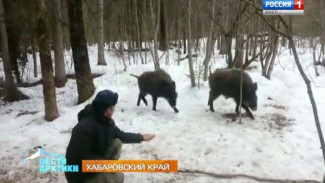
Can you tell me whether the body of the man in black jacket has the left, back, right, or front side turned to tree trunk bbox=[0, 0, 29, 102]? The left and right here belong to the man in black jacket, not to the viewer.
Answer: left

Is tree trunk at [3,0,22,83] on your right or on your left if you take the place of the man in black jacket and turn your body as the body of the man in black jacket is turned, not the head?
on your left

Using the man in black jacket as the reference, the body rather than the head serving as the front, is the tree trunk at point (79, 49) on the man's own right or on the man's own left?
on the man's own left

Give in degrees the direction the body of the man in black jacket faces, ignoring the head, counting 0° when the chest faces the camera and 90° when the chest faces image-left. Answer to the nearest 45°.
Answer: approximately 270°

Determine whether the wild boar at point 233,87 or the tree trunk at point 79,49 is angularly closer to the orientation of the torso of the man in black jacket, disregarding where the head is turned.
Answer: the wild boar

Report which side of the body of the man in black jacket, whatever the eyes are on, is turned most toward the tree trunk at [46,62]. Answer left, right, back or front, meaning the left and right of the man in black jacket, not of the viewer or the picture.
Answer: left

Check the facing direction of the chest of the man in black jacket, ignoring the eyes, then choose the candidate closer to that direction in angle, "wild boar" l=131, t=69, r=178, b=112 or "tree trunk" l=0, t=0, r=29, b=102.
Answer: the wild boar

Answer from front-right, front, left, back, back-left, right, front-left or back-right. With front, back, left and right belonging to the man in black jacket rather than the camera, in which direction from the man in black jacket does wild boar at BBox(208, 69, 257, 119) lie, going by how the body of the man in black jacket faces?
front-left

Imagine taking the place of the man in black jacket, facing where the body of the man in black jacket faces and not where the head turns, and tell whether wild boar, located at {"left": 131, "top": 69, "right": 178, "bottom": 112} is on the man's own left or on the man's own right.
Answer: on the man's own left
